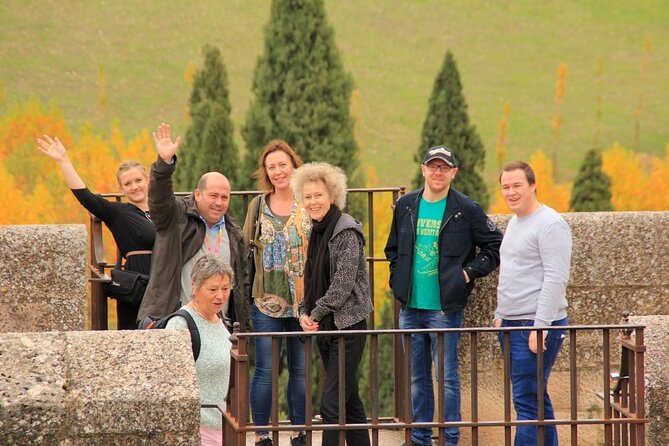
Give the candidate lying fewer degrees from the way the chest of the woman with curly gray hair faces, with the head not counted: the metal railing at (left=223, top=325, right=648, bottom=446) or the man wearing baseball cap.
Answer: the metal railing

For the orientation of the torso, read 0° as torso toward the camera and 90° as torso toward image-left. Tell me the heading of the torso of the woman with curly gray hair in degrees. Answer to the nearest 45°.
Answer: approximately 45°

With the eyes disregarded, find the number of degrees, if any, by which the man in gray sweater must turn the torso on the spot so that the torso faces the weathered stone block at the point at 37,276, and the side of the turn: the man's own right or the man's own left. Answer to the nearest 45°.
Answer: approximately 45° to the man's own right

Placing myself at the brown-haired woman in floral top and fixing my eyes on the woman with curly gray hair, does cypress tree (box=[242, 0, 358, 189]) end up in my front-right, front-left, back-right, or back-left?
back-left

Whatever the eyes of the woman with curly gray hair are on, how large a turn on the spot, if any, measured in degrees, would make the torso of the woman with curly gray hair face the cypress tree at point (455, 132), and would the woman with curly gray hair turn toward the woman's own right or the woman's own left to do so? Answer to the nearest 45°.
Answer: approximately 135° to the woman's own right

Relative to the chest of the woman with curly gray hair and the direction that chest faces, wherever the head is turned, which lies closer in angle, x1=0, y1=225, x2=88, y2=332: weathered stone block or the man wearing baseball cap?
the weathered stone block

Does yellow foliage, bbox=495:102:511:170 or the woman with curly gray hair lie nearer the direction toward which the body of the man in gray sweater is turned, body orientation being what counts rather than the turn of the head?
the woman with curly gray hair

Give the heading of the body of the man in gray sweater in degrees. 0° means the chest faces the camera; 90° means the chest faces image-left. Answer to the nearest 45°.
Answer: approximately 45°

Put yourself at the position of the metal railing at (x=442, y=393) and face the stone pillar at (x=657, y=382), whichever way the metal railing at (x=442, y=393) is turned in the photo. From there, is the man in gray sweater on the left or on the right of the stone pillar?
left

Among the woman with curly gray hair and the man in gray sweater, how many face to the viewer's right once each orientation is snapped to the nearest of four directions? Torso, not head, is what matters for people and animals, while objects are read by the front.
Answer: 0
